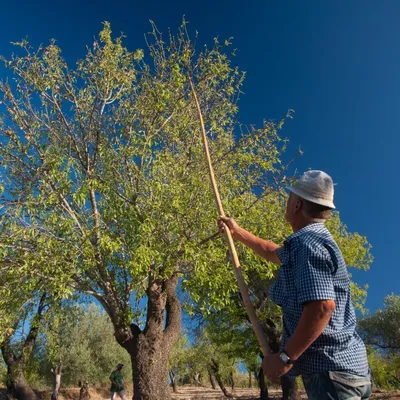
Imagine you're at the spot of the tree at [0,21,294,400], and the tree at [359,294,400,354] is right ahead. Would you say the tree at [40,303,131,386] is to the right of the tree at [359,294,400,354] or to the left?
left

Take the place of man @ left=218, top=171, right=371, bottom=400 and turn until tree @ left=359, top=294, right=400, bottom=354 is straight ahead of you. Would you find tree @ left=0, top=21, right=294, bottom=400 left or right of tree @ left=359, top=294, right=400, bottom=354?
left

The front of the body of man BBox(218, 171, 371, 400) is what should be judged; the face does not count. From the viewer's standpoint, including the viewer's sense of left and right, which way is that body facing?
facing away from the viewer and to the left of the viewer

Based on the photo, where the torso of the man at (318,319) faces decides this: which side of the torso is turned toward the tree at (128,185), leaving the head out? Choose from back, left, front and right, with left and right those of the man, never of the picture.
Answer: front

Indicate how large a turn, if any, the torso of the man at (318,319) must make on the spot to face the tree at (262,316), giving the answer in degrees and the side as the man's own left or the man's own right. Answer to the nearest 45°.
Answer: approximately 45° to the man's own right

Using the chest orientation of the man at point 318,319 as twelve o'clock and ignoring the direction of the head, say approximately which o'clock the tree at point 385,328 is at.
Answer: The tree is roughly at 2 o'clock from the man.

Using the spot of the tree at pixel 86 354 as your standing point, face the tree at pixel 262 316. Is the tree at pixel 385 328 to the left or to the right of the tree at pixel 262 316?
left
